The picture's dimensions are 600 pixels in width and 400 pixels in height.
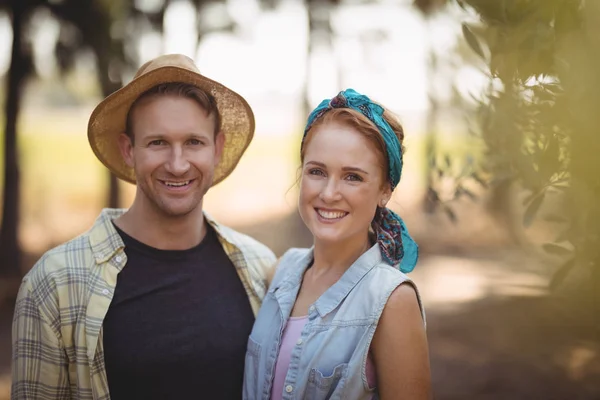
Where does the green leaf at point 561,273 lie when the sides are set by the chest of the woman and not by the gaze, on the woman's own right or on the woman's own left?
on the woman's own left

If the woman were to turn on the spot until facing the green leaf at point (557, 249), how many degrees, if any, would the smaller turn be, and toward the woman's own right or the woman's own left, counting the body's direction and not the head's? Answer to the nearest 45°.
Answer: approximately 90° to the woman's own left

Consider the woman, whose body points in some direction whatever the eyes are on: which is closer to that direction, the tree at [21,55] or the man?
the man

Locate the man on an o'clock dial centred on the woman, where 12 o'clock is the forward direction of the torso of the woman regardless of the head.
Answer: The man is roughly at 2 o'clock from the woman.

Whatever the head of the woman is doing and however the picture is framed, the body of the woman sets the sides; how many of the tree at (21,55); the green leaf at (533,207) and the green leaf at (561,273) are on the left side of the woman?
2

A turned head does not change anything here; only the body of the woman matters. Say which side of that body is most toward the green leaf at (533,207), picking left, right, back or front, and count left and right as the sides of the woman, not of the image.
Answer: left

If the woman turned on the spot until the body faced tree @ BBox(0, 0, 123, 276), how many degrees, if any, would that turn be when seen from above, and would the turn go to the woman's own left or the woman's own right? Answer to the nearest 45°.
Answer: approximately 90° to the woman's own right

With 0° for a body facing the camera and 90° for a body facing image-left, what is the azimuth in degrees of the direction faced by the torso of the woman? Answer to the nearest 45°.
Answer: approximately 45°
